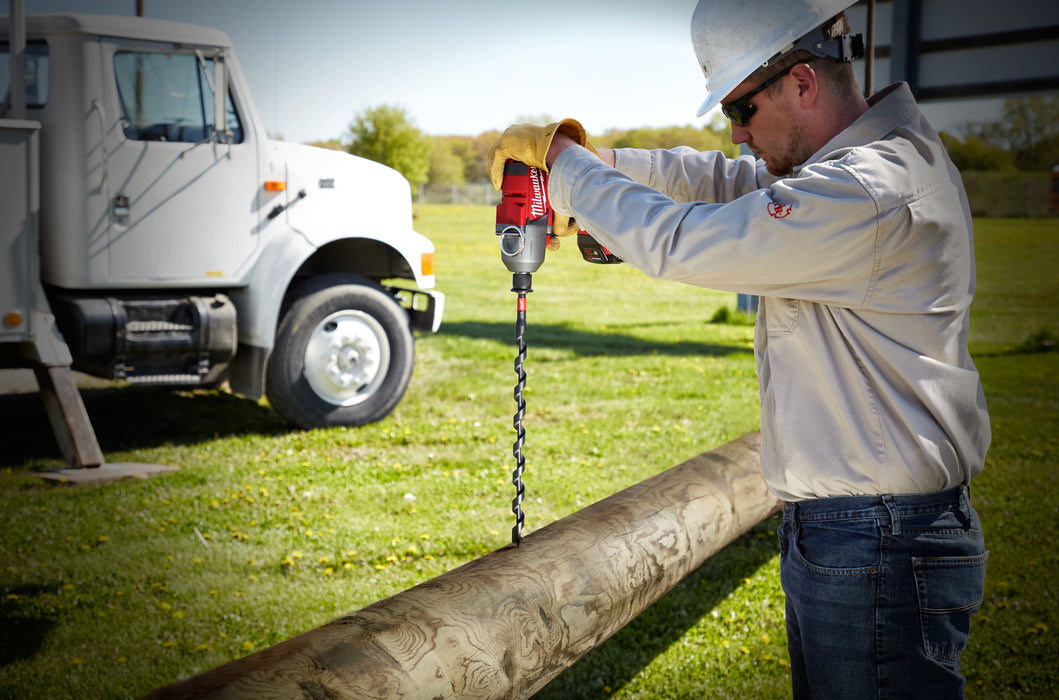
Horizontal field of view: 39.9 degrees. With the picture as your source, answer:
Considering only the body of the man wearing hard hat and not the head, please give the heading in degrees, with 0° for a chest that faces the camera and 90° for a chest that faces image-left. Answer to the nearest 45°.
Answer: approximately 90°

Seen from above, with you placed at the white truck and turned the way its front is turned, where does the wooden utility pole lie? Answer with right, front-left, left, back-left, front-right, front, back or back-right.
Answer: right

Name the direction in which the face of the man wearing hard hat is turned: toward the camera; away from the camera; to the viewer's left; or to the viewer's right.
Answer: to the viewer's left

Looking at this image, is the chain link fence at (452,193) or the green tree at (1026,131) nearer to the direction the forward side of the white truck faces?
the green tree

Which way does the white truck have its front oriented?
to the viewer's right

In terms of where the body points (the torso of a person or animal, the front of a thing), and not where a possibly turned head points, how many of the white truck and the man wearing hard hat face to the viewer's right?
1

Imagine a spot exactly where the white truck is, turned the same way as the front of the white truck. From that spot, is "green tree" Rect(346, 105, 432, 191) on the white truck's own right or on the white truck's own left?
on the white truck's own left
